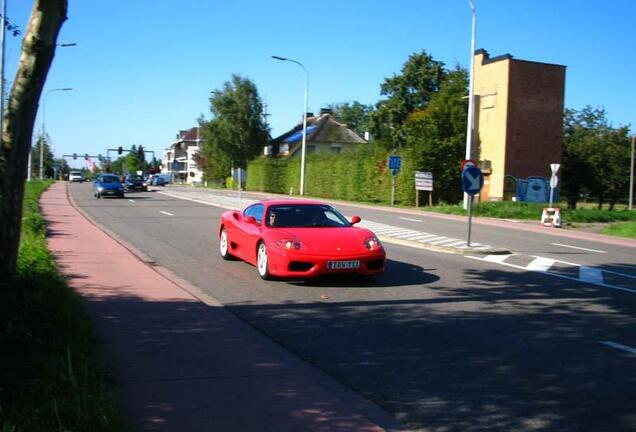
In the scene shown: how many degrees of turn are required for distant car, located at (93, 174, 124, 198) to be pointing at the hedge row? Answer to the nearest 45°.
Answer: approximately 90° to its left

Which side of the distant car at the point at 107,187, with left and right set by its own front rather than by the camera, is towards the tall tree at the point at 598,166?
left

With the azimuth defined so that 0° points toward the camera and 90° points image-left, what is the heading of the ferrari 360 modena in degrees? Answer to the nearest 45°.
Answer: approximately 315°

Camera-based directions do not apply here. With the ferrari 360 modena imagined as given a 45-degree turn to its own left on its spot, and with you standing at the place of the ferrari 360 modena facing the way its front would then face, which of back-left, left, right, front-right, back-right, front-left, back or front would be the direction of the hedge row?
left

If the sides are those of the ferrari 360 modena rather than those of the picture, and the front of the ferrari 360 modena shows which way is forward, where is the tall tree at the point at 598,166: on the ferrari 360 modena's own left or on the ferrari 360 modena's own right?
on the ferrari 360 modena's own left

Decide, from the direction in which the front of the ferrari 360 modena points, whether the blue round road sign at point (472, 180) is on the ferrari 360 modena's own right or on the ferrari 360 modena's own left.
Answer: on the ferrari 360 modena's own left

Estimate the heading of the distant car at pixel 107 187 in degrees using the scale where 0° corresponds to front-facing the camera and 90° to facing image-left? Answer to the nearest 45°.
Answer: approximately 0°

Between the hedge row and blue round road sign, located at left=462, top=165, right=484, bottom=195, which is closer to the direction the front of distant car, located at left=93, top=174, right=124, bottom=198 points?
the blue round road sign

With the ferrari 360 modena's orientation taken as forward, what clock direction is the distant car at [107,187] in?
The distant car is roughly at 7 o'clock from the ferrari 360 modena.
